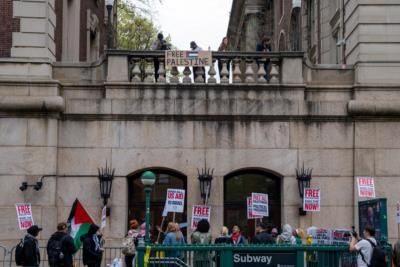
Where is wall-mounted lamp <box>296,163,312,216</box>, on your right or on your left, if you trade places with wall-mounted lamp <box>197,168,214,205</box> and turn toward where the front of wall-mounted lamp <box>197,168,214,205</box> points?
on your left

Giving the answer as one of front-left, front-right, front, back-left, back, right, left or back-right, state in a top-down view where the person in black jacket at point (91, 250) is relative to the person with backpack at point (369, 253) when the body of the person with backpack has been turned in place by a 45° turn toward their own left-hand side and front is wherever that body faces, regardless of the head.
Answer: front

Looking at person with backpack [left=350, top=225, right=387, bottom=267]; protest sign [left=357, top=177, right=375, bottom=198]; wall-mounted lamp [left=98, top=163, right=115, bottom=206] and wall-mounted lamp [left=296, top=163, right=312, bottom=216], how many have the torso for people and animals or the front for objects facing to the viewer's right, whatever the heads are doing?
0

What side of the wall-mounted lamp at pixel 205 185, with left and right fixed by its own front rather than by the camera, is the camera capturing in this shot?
front

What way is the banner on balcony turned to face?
toward the camera

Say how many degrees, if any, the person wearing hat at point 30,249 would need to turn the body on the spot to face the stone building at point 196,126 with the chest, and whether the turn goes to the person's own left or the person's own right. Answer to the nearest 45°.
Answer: approximately 45° to the person's own left

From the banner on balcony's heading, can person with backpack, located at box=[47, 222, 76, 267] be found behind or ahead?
ahead

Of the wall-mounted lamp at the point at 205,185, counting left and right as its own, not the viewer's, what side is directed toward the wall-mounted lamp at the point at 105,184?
right

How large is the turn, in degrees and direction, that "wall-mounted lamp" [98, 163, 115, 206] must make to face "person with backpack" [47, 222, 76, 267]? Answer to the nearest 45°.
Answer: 0° — it already faces them

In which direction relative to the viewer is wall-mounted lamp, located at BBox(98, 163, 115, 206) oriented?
toward the camera

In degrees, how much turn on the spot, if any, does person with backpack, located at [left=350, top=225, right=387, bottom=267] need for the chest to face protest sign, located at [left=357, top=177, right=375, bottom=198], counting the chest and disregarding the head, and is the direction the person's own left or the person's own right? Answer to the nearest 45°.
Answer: approximately 45° to the person's own right

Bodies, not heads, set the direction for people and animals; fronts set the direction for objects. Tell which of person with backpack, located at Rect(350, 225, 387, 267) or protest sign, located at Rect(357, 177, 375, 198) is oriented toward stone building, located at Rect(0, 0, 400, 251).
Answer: the person with backpack

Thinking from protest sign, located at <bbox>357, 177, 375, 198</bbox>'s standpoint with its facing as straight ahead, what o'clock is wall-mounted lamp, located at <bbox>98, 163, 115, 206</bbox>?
The wall-mounted lamp is roughly at 3 o'clock from the protest sign.
